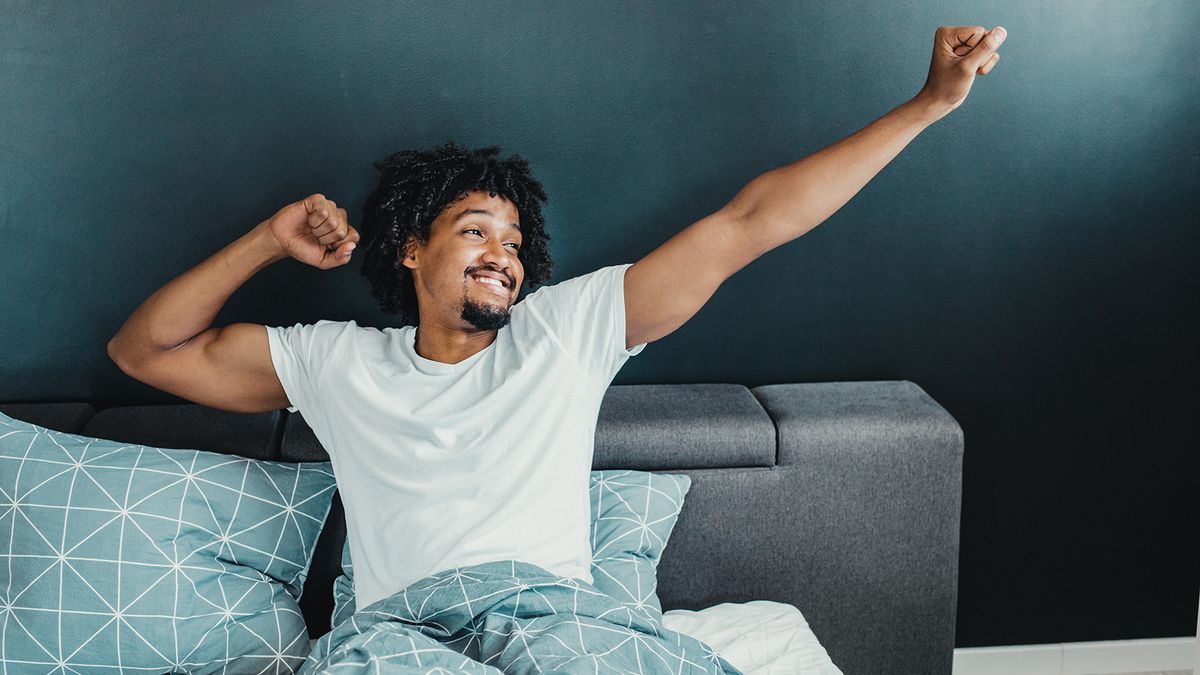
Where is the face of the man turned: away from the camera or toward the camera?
toward the camera

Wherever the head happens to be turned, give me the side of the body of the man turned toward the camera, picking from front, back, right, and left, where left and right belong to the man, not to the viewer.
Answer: front

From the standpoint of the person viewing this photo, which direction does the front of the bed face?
facing the viewer
